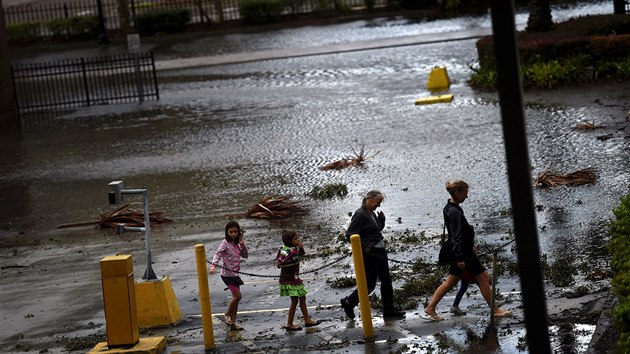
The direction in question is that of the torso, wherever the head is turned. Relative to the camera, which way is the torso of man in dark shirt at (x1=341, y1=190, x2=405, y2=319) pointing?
to the viewer's right

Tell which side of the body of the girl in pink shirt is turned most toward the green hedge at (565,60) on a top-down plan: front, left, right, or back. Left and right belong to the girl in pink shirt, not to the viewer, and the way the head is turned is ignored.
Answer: left

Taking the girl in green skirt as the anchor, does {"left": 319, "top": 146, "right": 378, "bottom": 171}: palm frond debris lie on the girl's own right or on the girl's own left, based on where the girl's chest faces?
on the girl's own left

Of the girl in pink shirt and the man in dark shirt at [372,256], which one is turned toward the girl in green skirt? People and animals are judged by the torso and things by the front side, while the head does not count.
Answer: the girl in pink shirt

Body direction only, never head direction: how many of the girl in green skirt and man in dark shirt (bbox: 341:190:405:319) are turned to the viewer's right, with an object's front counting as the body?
2

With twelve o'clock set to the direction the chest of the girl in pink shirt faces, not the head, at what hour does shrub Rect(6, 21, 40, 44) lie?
The shrub is roughly at 7 o'clock from the girl in pink shirt.

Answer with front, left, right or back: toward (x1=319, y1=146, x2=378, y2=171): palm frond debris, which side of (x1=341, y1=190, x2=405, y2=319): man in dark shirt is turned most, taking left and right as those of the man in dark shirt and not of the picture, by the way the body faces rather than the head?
left

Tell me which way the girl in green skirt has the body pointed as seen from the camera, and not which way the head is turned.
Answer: to the viewer's right

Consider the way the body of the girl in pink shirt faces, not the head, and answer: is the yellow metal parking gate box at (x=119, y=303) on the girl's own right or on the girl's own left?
on the girl's own right

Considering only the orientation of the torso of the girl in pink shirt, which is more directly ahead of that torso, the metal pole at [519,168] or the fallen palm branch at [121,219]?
the metal pole
